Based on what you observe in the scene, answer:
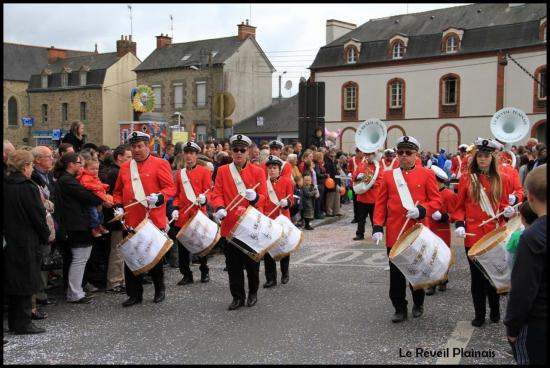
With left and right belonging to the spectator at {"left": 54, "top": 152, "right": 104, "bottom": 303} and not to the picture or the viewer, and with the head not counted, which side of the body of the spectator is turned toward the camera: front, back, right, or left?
right

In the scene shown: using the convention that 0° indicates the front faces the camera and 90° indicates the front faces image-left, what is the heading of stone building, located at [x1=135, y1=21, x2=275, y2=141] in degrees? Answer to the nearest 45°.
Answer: approximately 45°

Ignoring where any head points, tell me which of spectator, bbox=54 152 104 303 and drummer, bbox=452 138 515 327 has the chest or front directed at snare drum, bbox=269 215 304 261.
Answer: the spectator

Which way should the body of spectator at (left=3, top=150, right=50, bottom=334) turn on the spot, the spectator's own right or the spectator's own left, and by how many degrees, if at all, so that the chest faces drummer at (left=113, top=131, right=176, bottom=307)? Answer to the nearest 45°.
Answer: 0° — they already face them

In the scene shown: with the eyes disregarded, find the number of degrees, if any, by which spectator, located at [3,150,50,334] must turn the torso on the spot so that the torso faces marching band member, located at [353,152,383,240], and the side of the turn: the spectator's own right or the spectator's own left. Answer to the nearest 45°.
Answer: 0° — they already face them

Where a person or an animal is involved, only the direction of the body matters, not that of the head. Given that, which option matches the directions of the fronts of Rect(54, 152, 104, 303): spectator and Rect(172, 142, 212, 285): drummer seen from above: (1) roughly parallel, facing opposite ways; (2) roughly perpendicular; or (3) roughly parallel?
roughly perpendicular

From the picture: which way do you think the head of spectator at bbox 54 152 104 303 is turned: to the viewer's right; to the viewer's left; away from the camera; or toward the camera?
to the viewer's right

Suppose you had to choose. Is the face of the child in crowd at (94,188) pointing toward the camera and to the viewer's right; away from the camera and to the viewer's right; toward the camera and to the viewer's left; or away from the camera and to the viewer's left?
toward the camera and to the viewer's right

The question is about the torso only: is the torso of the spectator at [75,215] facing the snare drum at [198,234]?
yes

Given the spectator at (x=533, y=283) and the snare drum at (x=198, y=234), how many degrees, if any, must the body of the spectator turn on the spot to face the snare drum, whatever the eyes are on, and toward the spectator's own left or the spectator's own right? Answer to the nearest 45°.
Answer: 0° — they already face it

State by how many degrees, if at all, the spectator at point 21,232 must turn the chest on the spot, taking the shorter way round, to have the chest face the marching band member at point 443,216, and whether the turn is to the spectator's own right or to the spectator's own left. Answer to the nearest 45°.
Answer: approximately 45° to the spectator's own right

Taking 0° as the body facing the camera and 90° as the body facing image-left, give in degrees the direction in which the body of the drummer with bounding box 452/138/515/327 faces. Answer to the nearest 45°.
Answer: approximately 0°
